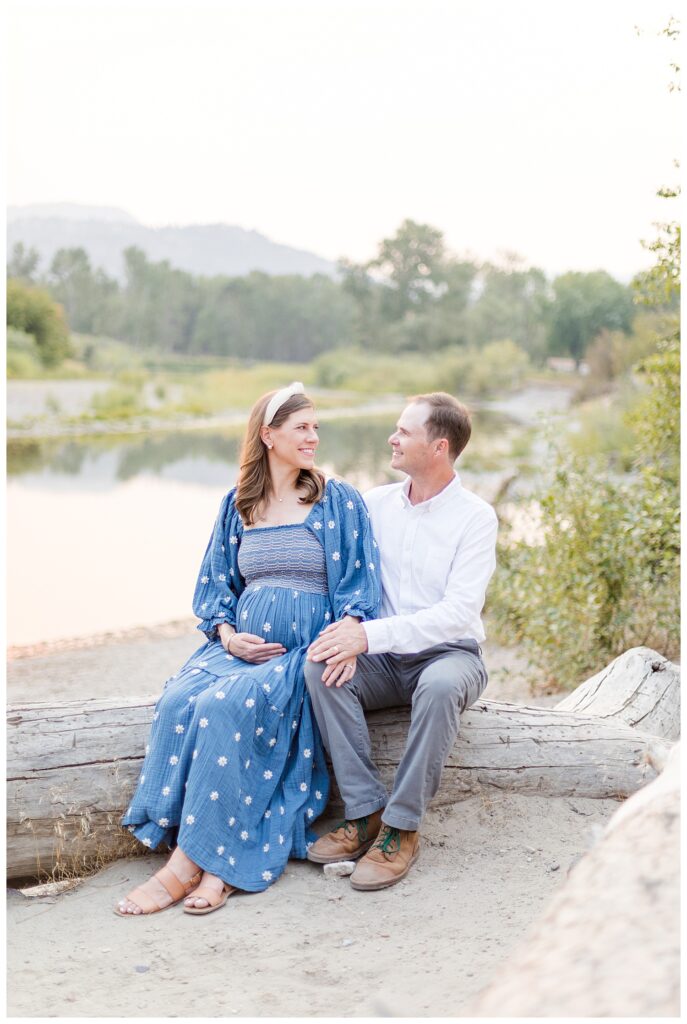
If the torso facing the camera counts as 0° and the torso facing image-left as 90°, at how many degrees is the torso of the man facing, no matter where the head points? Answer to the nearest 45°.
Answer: approximately 45°

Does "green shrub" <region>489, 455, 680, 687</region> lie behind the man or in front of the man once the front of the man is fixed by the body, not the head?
behind

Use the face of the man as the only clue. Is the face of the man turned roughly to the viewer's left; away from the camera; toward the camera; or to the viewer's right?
to the viewer's left

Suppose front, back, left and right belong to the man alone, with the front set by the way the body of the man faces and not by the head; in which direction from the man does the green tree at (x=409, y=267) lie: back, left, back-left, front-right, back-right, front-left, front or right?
back-right

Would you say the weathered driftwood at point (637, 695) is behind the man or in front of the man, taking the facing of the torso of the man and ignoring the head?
behind

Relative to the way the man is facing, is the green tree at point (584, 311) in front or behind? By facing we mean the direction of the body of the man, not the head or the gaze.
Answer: behind

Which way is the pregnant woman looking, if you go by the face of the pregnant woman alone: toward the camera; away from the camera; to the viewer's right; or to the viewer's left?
to the viewer's right

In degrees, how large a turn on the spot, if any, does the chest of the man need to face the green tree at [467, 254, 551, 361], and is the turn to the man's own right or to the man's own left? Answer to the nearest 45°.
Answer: approximately 135° to the man's own right

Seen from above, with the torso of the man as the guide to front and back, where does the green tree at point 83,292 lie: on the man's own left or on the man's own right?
on the man's own right
